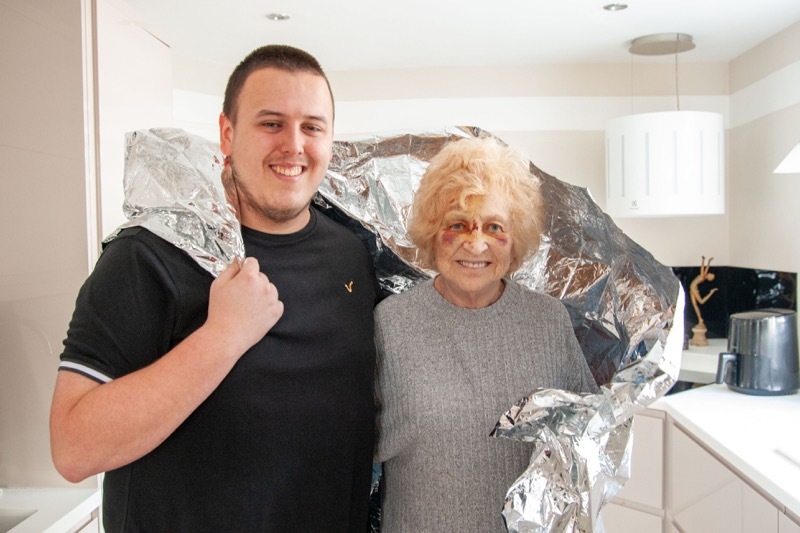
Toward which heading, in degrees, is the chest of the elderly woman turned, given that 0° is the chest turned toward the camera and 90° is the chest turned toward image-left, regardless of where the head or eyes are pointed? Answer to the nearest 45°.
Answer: approximately 0°

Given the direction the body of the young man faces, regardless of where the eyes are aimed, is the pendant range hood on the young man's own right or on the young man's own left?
on the young man's own left

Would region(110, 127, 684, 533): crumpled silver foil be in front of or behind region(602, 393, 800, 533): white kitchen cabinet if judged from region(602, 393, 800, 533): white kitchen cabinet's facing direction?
in front

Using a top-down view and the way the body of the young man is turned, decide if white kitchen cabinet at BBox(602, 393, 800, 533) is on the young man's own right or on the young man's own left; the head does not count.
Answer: on the young man's own left

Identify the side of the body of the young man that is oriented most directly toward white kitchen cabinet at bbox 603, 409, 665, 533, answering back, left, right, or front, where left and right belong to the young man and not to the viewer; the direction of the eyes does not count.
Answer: left

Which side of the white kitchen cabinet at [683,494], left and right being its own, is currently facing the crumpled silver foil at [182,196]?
front

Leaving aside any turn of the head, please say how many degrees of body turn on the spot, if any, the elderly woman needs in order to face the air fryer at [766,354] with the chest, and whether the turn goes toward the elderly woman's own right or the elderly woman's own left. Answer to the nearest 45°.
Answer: approximately 135° to the elderly woman's own left

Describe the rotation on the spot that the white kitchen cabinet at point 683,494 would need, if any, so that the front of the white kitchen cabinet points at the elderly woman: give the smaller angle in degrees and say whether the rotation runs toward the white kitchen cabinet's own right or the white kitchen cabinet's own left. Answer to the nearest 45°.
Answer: approximately 45° to the white kitchen cabinet's own left

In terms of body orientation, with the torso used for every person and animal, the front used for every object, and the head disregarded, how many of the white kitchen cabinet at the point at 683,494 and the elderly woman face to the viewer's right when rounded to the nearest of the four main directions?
0

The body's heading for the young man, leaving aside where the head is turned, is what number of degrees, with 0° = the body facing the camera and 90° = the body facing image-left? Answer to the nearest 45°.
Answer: approximately 315°
